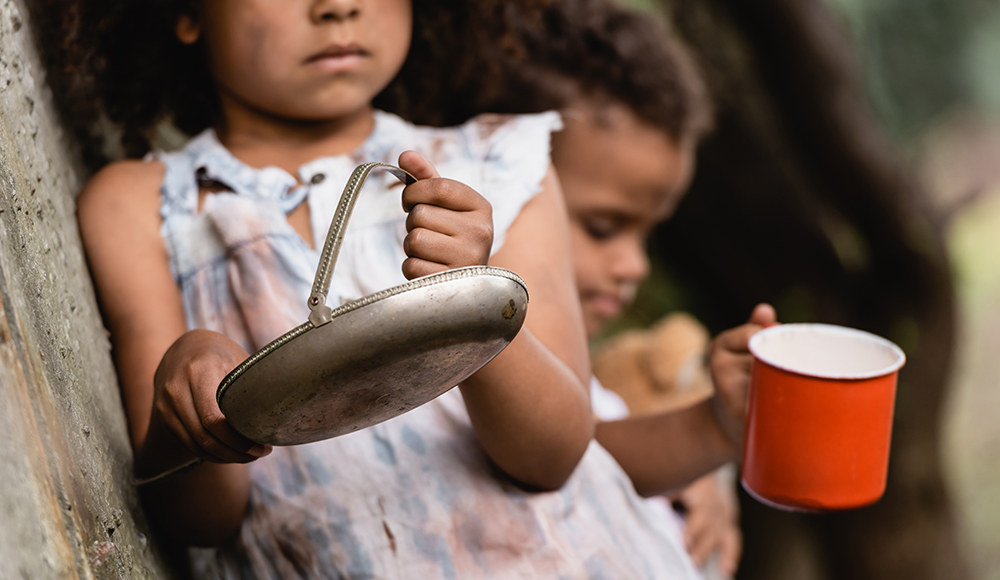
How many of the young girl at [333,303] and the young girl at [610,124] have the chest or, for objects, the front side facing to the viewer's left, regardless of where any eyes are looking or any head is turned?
0

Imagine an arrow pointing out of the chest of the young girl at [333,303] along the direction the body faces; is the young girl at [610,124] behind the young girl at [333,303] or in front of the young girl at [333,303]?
behind

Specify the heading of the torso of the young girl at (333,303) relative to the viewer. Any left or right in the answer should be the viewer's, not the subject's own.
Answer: facing the viewer
